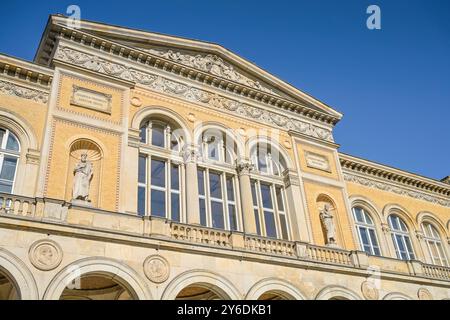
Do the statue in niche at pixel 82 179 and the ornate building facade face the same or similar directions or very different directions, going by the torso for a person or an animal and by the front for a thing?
same or similar directions

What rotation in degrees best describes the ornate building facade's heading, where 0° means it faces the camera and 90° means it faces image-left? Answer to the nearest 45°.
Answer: approximately 315°

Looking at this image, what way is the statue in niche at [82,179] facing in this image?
toward the camera
